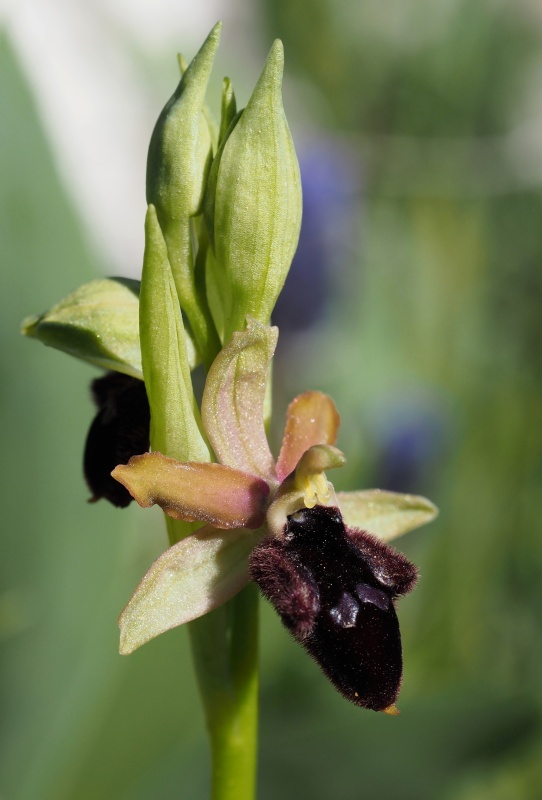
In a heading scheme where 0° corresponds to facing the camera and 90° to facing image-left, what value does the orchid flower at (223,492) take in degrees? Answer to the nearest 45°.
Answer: approximately 315°

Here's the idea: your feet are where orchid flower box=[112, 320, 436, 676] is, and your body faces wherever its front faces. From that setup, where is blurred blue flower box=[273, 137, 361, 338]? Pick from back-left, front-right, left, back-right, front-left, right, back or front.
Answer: back-left
